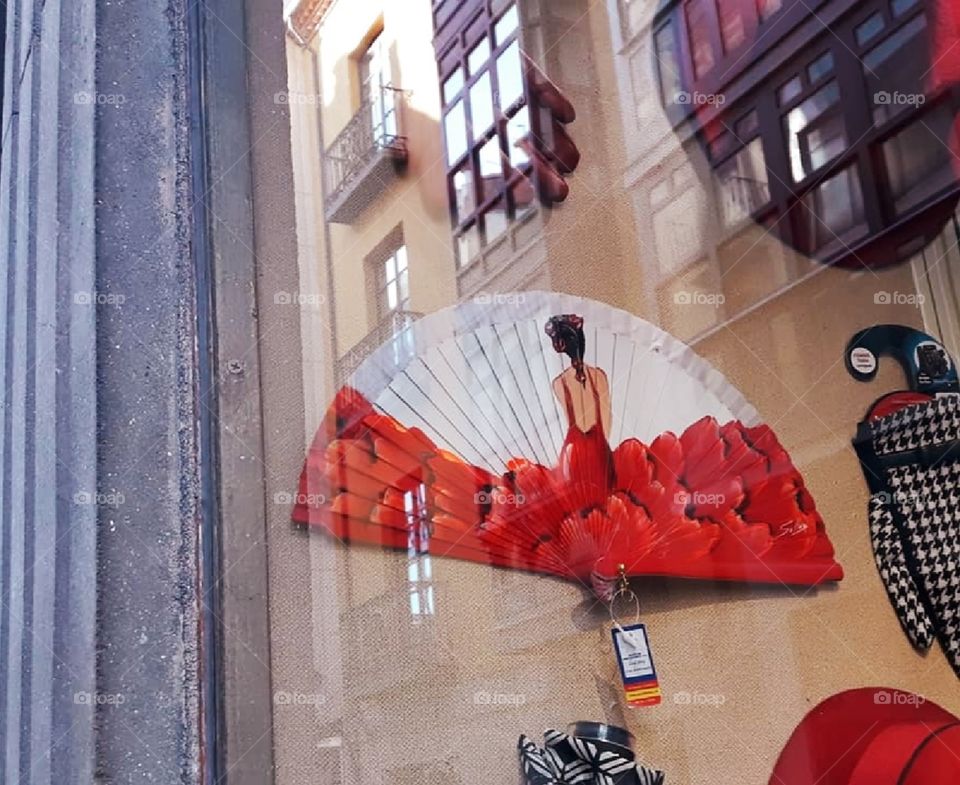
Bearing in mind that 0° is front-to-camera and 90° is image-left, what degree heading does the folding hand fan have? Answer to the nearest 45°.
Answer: approximately 0°

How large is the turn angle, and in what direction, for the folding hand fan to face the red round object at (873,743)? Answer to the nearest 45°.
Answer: approximately 135° to its left
